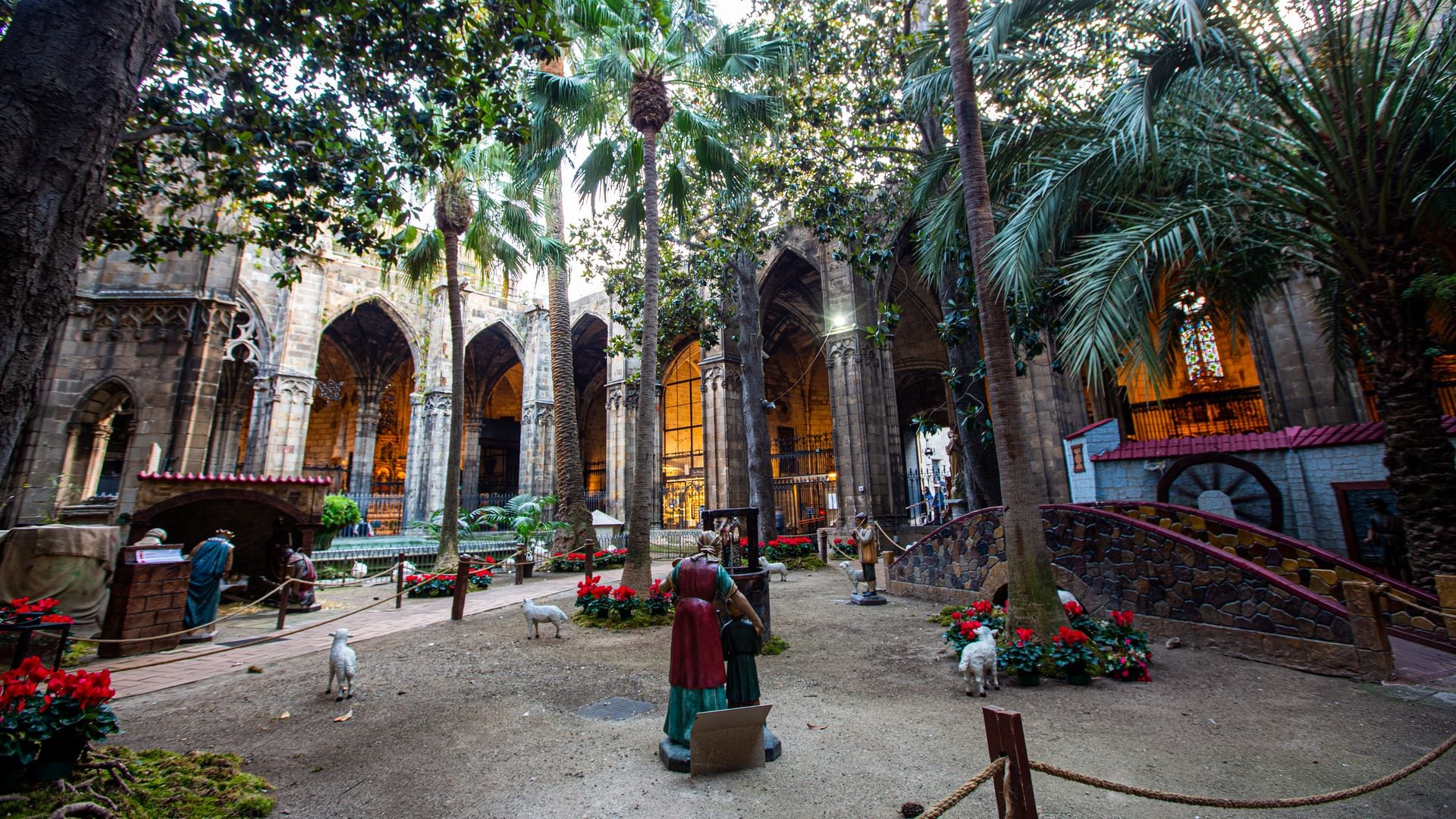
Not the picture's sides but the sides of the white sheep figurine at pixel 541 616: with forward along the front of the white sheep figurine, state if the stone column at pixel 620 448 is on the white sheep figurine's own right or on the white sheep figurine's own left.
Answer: on the white sheep figurine's own right

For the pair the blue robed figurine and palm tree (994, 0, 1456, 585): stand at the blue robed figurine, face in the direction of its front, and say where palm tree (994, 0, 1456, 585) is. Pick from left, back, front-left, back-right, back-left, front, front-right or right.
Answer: right

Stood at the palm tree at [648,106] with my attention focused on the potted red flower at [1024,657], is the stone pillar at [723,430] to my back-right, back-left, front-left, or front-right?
back-left

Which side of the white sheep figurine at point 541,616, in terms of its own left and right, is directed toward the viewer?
left

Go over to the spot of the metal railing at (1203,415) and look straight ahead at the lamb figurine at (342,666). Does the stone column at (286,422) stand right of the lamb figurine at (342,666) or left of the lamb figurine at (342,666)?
right

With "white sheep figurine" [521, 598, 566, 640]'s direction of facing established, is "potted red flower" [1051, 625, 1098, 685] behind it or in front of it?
behind
